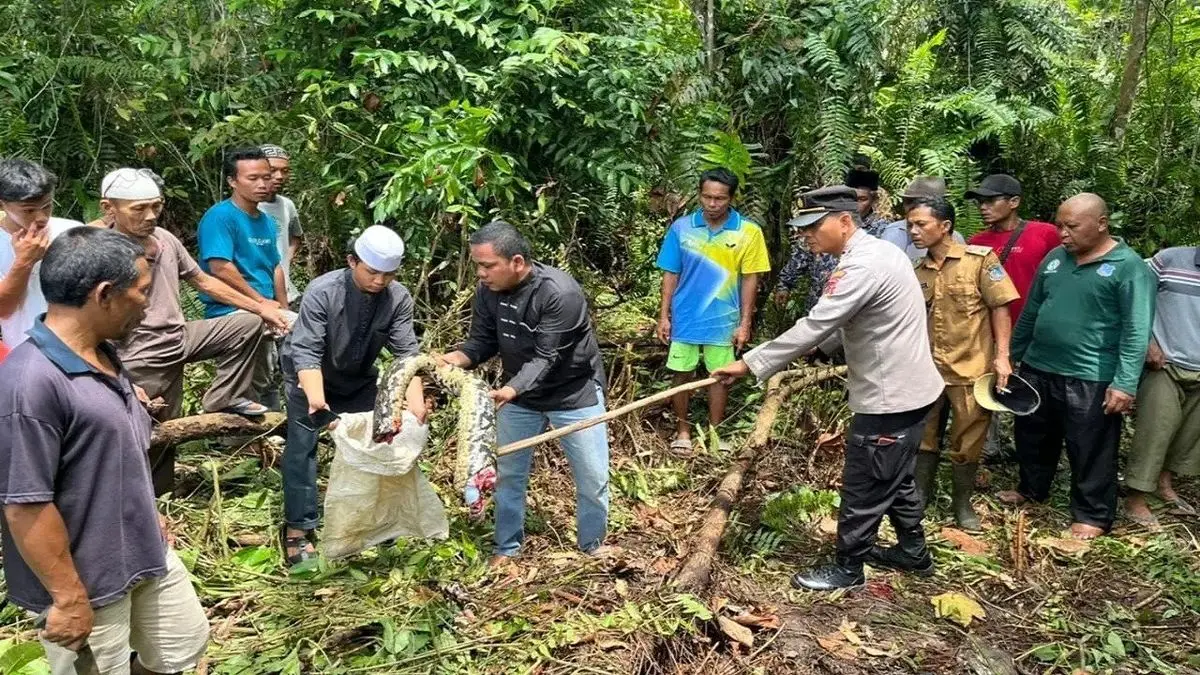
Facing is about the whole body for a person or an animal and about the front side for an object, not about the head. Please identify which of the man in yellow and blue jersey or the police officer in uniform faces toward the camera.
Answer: the man in yellow and blue jersey

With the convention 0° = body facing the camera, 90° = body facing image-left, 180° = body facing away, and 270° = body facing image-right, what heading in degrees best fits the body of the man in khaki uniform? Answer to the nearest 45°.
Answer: approximately 45°

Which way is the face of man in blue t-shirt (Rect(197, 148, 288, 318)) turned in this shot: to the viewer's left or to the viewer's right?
to the viewer's right

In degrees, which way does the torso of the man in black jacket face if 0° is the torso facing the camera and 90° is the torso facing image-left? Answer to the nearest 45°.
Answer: approximately 45°

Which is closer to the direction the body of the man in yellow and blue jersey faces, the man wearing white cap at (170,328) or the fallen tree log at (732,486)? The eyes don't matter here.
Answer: the fallen tree log

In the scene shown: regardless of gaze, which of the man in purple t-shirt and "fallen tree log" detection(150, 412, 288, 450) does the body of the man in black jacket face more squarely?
the man in purple t-shirt

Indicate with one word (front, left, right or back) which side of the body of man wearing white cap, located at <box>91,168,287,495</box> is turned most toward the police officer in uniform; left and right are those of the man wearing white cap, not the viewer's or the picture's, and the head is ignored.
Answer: front

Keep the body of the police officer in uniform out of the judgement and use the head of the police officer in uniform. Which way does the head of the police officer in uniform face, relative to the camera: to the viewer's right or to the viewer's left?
to the viewer's left

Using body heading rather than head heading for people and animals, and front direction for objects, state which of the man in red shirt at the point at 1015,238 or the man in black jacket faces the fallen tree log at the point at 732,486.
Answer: the man in red shirt

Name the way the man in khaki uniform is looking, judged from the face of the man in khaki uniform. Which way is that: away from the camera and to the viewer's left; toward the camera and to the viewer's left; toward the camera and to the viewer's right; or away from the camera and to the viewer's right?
toward the camera and to the viewer's left

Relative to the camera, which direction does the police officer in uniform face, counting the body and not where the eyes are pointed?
to the viewer's left

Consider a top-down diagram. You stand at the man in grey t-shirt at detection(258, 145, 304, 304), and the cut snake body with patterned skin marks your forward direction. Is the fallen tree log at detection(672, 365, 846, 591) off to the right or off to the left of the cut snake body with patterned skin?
left

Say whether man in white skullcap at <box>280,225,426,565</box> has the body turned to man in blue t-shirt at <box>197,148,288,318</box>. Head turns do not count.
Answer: no

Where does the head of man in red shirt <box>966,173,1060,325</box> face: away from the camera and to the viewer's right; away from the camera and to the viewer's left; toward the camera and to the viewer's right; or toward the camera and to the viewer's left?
toward the camera and to the viewer's left

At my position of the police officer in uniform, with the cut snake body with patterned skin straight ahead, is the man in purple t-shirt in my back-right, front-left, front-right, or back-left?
front-left

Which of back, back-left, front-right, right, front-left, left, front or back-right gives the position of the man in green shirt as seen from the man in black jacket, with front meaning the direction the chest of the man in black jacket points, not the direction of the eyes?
back-left

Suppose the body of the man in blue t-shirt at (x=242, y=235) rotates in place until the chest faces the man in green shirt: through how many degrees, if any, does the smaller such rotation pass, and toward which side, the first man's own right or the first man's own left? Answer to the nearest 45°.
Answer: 0° — they already face them

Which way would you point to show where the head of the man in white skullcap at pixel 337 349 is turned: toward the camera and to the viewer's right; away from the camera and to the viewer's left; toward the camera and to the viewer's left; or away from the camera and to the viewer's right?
toward the camera and to the viewer's right

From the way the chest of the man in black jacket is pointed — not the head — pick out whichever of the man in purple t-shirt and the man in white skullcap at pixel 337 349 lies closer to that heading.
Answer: the man in purple t-shirt

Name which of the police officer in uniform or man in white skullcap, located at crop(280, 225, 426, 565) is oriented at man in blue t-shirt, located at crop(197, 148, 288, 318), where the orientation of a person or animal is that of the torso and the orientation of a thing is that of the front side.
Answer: the police officer in uniform

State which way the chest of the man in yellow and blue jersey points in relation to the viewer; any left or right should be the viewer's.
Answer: facing the viewer
